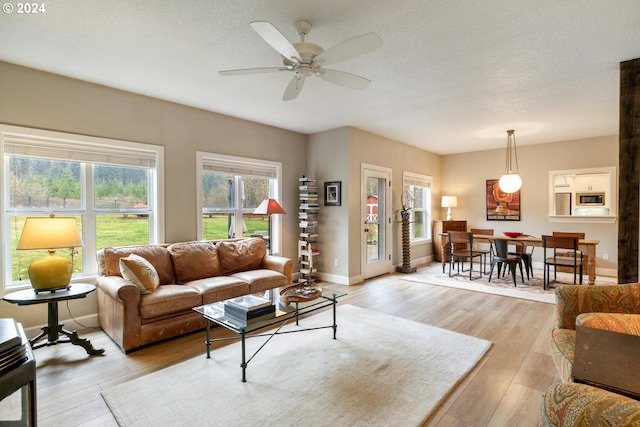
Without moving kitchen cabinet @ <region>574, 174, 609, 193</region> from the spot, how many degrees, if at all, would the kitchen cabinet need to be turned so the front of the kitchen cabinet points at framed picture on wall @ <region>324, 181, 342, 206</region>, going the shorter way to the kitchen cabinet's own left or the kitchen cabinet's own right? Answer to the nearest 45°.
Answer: approximately 45° to the kitchen cabinet's own right

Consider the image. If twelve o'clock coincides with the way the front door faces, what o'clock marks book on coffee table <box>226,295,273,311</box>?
The book on coffee table is roughly at 2 o'clock from the front door.

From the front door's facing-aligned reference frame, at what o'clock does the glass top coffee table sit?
The glass top coffee table is roughly at 2 o'clock from the front door.

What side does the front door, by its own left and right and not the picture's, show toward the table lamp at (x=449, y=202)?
left

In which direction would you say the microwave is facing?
toward the camera

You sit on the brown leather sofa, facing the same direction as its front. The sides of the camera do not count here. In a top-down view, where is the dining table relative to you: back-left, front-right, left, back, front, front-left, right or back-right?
front-left

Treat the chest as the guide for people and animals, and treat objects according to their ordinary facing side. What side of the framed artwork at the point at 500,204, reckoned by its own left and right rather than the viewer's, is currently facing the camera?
front

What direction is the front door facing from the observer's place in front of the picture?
facing the viewer and to the right of the viewer

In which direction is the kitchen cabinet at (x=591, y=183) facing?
toward the camera

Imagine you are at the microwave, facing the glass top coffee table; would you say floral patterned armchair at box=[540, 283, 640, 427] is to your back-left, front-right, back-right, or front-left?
front-left

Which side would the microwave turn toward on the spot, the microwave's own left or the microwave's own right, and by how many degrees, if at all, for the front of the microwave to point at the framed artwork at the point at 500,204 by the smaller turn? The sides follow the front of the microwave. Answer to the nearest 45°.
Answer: approximately 90° to the microwave's own right

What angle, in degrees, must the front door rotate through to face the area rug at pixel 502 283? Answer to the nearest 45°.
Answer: approximately 45° to its left
